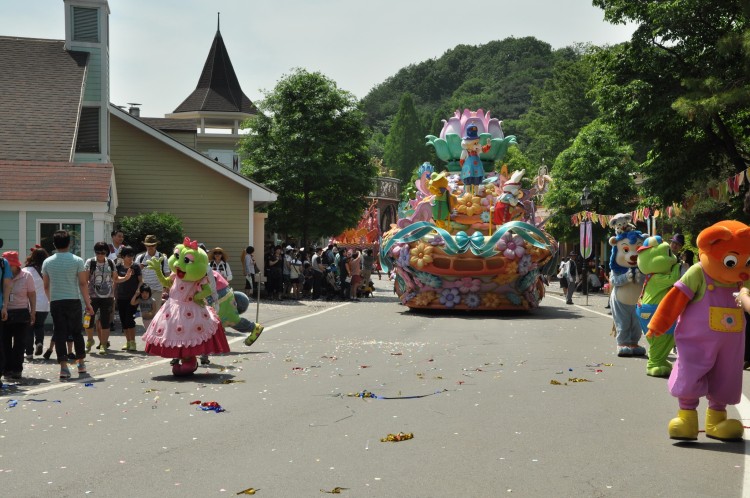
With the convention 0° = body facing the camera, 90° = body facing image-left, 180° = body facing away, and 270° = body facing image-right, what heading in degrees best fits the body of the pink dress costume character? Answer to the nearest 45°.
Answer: approximately 45°

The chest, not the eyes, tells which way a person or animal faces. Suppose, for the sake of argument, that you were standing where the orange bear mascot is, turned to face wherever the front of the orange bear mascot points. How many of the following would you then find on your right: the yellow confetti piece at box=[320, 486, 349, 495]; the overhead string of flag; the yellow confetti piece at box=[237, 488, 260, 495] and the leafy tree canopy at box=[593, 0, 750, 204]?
2

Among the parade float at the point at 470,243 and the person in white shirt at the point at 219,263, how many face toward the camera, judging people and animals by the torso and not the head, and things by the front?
2

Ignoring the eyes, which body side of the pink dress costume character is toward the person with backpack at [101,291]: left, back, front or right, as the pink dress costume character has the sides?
right

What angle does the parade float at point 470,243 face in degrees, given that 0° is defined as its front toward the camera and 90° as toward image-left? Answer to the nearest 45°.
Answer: approximately 0°

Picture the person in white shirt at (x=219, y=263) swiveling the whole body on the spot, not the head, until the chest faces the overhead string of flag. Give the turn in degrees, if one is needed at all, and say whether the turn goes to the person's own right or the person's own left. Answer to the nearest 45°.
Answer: approximately 90° to the person's own left

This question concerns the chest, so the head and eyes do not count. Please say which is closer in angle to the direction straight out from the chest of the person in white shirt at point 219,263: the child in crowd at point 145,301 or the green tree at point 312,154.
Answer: the child in crowd

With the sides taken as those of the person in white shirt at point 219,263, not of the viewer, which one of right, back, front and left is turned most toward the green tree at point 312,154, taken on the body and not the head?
back

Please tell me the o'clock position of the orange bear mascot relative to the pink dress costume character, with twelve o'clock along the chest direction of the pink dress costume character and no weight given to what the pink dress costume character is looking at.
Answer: The orange bear mascot is roughly at 9 o'clock from the pink dress costume character.

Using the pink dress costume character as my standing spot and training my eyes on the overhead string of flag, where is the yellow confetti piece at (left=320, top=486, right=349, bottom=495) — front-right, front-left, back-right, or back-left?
back-right
